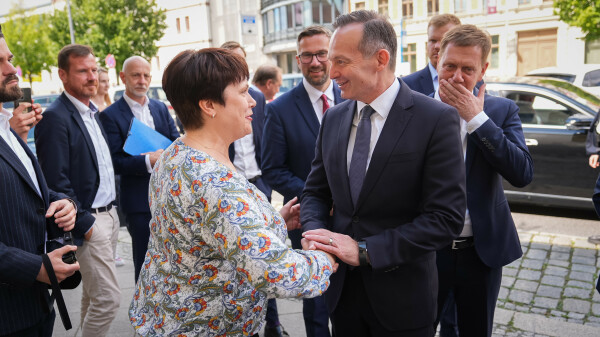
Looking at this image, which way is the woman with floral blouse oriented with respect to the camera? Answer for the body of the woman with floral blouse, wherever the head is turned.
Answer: to the viewer's right

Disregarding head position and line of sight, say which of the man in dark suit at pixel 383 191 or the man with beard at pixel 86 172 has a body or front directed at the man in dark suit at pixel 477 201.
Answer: the man with beard

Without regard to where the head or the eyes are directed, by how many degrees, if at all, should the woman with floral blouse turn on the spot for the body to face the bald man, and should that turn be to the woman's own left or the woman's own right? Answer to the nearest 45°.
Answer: approximately 90° to the woman's own left

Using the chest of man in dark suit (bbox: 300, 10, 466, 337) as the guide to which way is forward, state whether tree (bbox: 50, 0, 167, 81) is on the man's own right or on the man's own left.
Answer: on the man's own right

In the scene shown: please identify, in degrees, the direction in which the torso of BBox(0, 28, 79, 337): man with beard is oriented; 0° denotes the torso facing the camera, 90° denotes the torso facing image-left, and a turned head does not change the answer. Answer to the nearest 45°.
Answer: approximately 315°

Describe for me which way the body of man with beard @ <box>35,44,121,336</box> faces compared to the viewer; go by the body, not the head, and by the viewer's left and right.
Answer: facing the viewer and to the right of the viewer

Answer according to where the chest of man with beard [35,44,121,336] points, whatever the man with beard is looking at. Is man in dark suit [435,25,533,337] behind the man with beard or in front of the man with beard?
in front

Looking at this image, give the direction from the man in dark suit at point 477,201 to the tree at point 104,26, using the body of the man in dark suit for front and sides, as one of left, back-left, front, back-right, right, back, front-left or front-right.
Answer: right

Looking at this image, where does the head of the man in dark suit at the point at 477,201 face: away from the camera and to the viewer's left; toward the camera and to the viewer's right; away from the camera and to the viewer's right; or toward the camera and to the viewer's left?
toward the camera and to the viewer's left

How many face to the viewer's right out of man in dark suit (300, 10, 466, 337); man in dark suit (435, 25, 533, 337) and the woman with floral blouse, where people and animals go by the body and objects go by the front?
1

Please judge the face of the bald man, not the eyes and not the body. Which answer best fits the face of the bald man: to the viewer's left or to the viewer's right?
to the viewer's right

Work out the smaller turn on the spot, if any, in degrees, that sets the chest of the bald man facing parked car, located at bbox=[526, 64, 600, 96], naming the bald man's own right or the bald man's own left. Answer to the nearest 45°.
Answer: approximately 90° to the bald man's own left

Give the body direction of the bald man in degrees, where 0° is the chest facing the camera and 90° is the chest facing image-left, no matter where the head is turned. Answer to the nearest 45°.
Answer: approximately 315°

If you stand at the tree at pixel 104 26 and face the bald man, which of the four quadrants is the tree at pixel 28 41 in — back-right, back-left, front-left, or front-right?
back-right

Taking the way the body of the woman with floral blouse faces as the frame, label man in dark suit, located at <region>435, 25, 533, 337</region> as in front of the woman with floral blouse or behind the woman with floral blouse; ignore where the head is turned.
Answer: in front

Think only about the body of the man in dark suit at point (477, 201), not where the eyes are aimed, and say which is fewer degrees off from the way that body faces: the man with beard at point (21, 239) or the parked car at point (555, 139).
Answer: the man with beard
